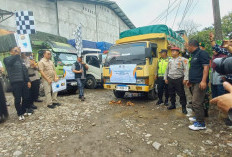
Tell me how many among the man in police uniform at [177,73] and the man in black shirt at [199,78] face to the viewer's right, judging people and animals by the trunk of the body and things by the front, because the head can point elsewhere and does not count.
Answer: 0

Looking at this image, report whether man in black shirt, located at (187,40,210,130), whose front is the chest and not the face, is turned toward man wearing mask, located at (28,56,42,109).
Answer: yes

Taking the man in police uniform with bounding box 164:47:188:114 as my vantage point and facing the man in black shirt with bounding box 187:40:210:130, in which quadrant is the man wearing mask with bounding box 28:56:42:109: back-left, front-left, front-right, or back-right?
back-right

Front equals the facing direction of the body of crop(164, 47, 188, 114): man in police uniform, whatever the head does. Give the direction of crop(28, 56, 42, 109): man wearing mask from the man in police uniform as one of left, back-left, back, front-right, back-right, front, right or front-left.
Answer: front-right

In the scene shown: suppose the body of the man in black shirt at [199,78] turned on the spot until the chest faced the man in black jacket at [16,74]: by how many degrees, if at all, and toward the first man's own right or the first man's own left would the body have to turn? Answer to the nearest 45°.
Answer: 0° — they already face them

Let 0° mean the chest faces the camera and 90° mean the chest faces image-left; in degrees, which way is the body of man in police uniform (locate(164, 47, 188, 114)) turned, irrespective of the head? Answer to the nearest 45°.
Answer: approximately 45°

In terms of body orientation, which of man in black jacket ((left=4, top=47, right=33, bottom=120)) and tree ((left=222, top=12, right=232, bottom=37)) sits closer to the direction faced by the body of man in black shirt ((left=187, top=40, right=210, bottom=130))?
the man in black jacket

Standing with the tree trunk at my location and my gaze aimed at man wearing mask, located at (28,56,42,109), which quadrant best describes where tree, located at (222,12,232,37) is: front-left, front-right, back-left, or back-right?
back-right

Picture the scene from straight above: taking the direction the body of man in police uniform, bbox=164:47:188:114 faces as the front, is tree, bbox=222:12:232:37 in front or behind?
behind

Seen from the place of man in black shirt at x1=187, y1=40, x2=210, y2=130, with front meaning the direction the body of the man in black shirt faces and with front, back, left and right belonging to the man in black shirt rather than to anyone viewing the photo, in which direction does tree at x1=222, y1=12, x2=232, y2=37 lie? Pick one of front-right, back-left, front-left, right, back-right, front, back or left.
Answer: right

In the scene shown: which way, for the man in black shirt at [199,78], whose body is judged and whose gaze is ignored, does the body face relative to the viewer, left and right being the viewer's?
facing to the left of the viewer

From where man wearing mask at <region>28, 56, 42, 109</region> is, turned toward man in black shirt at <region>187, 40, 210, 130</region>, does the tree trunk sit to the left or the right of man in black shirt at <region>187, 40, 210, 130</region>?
left
